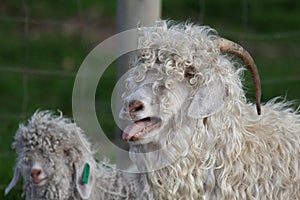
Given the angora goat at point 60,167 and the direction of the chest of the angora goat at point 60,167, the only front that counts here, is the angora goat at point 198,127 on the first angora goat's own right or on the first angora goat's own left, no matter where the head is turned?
on the first angora goat's own left

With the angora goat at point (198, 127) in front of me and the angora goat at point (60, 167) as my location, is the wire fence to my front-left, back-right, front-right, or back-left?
back-left

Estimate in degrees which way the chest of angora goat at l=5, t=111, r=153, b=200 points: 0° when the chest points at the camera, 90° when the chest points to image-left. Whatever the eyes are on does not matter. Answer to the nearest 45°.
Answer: approximately 45°

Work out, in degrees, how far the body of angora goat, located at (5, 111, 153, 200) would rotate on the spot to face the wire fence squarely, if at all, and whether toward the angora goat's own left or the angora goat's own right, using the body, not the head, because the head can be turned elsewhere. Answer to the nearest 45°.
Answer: approximately 135° to the angora goat's own right

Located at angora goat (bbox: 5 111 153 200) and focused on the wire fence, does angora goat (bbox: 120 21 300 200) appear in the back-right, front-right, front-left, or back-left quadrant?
back-right
